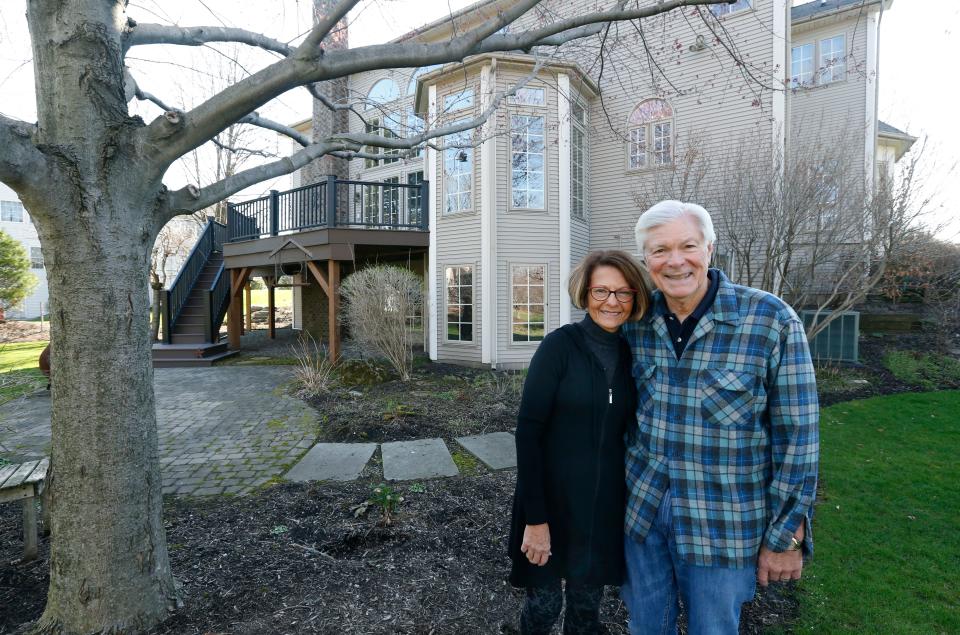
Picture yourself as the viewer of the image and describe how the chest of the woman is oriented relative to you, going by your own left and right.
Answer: facing the viewer and to the right of the viewer

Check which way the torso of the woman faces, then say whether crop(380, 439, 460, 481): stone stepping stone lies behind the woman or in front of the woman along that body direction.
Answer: behind

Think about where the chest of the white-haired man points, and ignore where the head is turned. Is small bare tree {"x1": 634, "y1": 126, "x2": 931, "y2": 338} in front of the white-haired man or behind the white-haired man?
behind

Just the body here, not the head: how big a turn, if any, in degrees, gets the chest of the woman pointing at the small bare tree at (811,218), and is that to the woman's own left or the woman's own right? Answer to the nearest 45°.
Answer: approximately 90° to the woman's own left

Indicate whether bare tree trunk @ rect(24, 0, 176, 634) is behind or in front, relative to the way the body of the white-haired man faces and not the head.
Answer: in front

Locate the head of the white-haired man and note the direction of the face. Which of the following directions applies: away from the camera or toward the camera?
toward the camera

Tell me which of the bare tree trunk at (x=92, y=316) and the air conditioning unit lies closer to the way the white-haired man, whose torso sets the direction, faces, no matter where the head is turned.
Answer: the bare tree trunk

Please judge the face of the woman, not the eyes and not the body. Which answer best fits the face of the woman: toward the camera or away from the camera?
toward the camera

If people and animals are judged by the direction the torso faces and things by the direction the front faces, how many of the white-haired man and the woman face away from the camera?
0

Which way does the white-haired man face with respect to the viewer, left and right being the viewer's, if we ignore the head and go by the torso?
facing the viewer and to the left of the viewer

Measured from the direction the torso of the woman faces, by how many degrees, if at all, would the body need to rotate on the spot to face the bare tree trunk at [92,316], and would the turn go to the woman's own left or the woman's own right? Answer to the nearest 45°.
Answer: approximately 135° to the woman's own right
